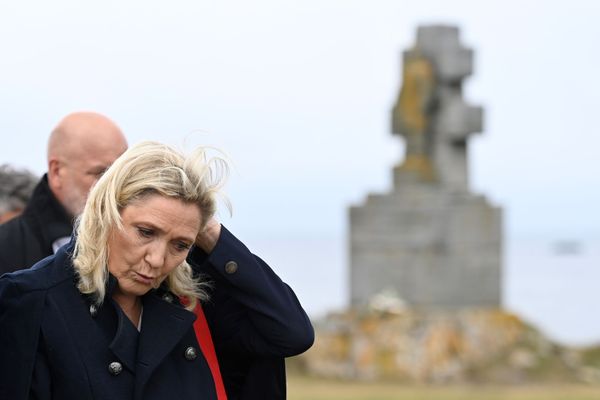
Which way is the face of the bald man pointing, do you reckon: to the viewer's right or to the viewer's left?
to the viewer's right

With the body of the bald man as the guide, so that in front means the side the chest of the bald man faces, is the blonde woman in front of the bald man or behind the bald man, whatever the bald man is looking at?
in front

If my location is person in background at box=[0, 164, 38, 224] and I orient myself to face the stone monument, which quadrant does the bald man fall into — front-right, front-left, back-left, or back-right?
back-right

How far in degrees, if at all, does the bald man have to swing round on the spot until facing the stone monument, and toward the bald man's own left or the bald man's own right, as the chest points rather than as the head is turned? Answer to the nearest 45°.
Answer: approximately 90° to the bald man's own left

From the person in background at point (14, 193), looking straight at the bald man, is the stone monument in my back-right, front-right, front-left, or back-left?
back-left

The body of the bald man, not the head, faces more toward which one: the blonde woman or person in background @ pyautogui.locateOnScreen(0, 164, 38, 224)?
the blonde woman

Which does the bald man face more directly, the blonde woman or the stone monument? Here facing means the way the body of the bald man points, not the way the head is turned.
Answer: the blonde woman

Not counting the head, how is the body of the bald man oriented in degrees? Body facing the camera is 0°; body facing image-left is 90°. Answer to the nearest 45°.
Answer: approximately 315°

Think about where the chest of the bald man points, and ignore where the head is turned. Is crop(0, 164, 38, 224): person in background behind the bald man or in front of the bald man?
behind
